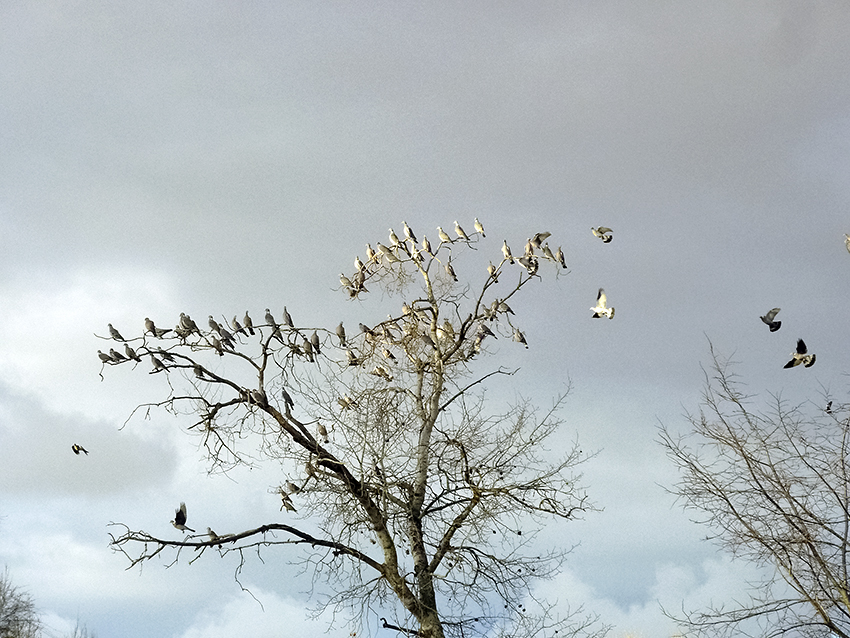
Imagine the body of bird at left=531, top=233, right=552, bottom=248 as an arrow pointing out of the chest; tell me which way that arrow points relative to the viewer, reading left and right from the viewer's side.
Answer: facing to the left of the viewer

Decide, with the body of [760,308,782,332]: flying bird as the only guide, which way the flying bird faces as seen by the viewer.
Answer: to the viewer's left

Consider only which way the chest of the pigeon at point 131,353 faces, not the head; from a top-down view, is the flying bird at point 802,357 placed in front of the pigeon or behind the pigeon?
behind

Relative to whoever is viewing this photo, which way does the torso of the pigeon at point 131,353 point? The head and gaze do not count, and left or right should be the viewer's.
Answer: facing to the left of the viewer

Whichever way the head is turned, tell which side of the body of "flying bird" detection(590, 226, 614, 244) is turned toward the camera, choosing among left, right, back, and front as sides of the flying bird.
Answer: left
